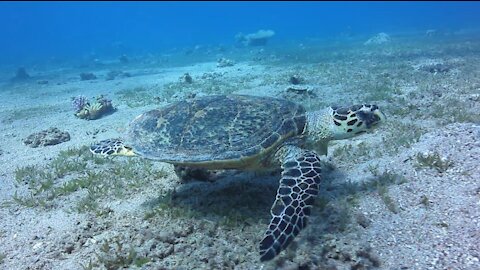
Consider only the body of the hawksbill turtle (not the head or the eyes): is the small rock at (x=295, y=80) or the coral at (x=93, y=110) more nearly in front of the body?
the small rock

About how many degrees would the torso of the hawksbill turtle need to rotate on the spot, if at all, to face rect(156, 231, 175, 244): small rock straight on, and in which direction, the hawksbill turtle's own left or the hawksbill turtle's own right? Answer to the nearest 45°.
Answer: approximately 135° to the hawksbill turtle's own right

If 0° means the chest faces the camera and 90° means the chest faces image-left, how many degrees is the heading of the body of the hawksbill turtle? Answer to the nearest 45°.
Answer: approximately 270°

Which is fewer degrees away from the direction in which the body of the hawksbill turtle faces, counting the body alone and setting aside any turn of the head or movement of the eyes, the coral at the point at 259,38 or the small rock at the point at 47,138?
the coral

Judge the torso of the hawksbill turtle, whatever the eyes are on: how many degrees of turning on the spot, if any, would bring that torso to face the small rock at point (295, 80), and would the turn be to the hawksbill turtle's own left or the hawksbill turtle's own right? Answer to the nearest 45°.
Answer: approximately 90° to the hawksbill turtle's own left

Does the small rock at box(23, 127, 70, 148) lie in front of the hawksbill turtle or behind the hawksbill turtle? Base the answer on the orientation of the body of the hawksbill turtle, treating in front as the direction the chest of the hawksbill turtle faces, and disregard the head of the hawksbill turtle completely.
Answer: behind

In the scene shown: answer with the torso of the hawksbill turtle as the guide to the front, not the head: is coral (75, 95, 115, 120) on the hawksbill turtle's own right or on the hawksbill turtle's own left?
on the hawksbill turtle's own left

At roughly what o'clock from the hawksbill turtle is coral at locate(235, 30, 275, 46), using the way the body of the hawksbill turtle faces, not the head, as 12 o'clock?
The coral is roughly at 9 o'clock from the hawksbill turtle.

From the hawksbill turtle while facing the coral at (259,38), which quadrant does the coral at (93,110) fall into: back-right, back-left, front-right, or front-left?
front-left
